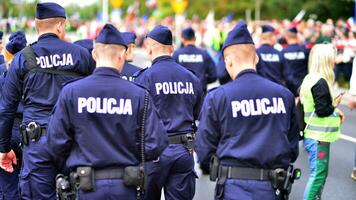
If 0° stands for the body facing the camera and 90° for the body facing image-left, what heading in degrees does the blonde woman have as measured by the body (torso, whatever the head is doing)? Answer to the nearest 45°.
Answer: approximately 270°

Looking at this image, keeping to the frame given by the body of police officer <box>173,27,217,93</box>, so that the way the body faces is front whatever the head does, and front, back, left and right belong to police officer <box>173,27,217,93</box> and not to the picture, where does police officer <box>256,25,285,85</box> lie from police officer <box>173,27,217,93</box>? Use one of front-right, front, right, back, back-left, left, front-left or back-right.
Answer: right

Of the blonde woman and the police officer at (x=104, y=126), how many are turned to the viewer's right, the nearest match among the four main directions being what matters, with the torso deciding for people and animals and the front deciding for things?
1

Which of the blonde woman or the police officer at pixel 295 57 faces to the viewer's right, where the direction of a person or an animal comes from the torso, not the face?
the blonde woman

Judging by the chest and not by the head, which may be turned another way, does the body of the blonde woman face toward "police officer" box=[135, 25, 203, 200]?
no

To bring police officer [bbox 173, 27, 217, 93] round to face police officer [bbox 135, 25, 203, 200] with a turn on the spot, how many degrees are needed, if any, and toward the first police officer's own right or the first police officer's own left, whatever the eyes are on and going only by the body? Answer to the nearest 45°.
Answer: approximately 180°

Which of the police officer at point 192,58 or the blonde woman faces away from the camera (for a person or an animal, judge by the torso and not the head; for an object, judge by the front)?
the police officer

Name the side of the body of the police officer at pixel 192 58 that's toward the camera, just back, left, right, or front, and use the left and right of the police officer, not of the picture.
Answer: back

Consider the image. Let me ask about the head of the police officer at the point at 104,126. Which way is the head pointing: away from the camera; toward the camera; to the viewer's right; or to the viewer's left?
away from the camera

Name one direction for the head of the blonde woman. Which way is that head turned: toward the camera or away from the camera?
away from the camera

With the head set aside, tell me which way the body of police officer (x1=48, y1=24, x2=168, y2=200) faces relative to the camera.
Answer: away from the camera

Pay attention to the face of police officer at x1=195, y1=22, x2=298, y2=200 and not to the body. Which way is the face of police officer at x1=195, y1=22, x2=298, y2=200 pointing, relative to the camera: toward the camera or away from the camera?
away from the camera

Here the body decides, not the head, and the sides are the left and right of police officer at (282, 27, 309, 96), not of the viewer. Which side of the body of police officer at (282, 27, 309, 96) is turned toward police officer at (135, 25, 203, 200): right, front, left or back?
back

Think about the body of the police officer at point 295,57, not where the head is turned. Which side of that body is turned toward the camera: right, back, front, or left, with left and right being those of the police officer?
back

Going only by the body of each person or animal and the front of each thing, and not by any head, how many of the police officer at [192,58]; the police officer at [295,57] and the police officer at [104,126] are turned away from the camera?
3
